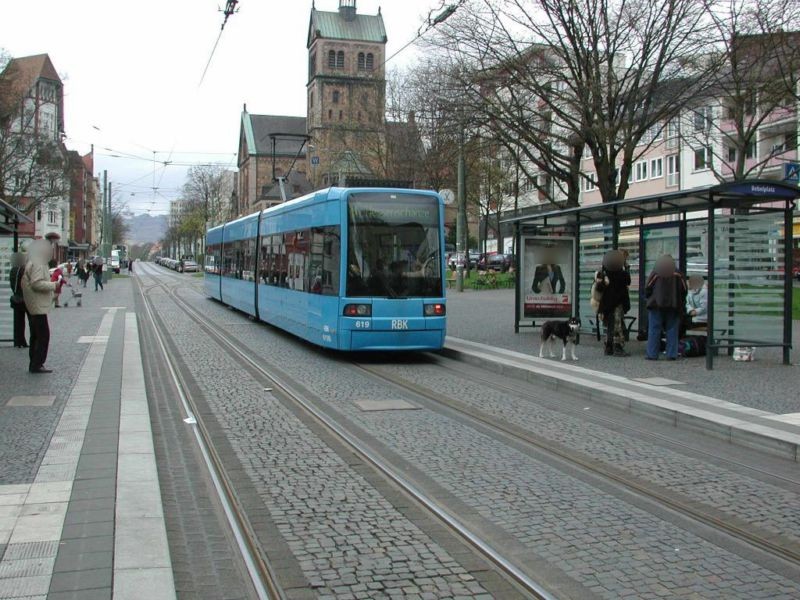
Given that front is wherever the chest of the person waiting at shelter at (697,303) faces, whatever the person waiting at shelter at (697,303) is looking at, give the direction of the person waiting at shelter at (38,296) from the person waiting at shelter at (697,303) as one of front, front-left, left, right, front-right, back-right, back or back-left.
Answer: front

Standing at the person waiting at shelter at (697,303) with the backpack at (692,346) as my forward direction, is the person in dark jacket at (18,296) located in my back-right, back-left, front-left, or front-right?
front-right

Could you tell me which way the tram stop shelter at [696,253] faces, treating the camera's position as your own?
facing the viewer and to the left of the viewer

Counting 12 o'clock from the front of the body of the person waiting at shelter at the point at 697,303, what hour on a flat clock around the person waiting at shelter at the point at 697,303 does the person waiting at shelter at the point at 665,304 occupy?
the person waiting at shelter at the point at 665,304 is roughly at 11 o'clock from the person waiting at shelter at the point at 697,303.
